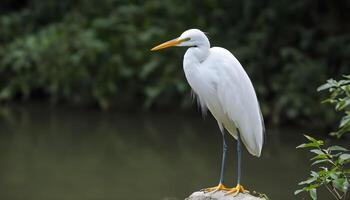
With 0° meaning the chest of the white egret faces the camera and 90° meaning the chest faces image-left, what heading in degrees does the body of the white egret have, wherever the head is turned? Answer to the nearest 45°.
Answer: approximately 90°
